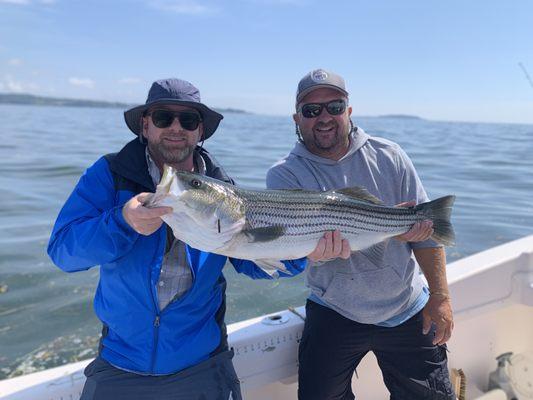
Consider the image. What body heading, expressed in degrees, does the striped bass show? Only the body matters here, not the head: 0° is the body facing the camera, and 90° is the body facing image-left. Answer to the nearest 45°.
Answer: approximately 90°

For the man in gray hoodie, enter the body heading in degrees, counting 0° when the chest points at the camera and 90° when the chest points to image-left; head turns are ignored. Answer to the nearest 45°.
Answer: approximately 0°

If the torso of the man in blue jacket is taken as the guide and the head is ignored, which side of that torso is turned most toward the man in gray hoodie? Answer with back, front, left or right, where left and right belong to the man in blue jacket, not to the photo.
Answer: left

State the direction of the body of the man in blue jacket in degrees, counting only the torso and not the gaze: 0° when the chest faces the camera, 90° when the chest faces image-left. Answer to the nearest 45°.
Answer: approximately 0°
